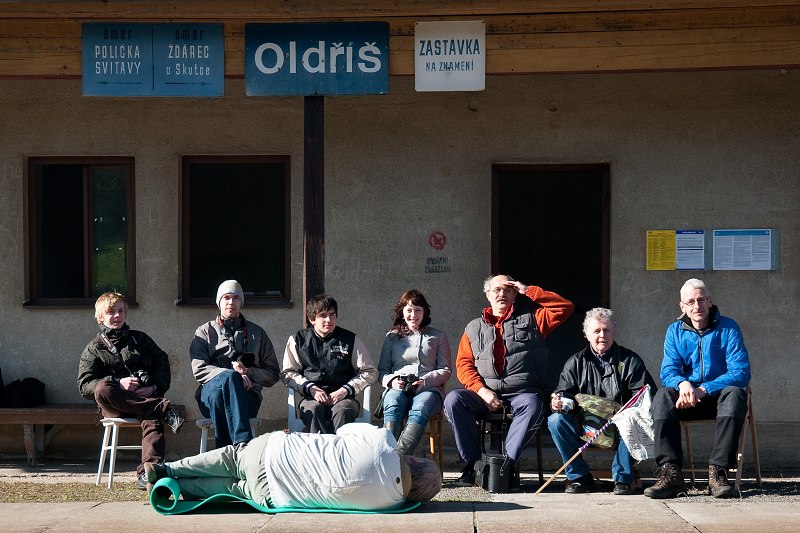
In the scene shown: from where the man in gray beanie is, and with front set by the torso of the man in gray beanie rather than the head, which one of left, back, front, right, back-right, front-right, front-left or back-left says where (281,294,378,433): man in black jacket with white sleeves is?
left

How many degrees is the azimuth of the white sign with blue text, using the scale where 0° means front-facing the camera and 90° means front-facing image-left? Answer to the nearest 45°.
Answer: approximately 0°

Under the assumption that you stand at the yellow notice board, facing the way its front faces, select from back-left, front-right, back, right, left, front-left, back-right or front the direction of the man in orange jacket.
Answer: front-right

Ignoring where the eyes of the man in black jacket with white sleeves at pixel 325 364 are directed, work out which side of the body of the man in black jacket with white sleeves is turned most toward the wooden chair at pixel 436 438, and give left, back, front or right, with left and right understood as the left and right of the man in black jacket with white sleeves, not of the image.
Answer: left

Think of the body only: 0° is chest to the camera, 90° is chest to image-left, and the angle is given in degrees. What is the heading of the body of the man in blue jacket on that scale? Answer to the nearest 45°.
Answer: approximately 0°

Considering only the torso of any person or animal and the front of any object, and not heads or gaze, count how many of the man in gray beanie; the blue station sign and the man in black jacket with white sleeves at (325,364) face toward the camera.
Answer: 3

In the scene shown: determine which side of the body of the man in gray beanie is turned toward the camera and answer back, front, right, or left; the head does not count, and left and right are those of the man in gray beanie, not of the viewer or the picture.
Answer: front

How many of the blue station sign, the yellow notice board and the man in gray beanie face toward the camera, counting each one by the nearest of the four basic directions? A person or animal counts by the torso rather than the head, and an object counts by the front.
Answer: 3

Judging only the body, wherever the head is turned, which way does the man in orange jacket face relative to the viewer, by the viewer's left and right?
facing the viewer and to the left of the viewer

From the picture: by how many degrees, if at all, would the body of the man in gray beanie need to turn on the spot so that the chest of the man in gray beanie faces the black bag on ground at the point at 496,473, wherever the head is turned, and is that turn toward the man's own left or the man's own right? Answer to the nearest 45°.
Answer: approximately 45° to the man's own left

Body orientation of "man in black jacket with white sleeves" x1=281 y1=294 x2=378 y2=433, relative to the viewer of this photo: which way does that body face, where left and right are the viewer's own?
facing the viewer
